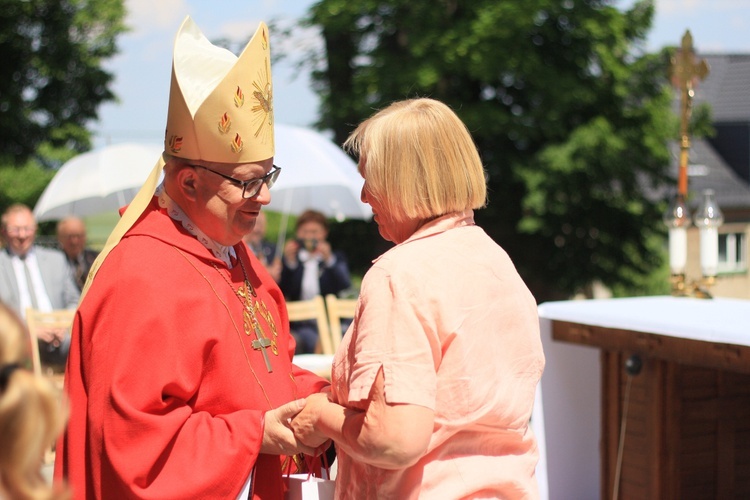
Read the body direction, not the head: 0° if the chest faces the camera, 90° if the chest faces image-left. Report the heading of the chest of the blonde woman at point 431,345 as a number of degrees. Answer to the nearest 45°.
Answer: approximately 135°

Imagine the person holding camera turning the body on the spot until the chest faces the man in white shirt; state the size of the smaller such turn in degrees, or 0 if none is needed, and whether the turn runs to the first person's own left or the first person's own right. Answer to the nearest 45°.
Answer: approximately 90° to the first person's own right

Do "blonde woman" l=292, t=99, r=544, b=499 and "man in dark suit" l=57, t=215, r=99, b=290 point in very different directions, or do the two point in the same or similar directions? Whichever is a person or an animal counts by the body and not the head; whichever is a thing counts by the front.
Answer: very different directions

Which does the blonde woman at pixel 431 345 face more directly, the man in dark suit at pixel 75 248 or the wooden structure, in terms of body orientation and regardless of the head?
the man in dark suit

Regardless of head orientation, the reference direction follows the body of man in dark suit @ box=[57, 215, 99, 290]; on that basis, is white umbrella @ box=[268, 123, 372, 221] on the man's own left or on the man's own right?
on the man's own left

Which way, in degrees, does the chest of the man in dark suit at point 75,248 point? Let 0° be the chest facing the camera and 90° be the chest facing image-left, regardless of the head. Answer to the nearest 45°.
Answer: approximately 0°

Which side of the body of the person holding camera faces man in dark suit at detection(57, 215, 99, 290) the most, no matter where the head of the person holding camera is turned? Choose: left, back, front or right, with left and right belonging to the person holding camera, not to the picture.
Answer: right

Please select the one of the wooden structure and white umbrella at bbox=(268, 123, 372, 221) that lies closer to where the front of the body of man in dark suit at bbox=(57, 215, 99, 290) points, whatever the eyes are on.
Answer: the wooden structure

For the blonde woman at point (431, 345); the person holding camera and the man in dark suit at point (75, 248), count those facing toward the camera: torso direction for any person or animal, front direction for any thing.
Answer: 2

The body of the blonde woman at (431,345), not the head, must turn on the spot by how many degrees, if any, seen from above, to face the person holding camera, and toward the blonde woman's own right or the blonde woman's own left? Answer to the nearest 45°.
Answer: approximately 45° to the blonde woman's own right

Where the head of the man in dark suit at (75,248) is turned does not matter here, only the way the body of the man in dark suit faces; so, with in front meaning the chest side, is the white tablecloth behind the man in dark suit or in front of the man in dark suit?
in front

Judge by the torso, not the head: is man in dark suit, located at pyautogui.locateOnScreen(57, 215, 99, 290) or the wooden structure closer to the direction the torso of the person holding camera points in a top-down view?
the wooden structure

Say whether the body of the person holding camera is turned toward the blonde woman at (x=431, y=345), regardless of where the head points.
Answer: yes

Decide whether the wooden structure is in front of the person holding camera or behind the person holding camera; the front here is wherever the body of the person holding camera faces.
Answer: in front
